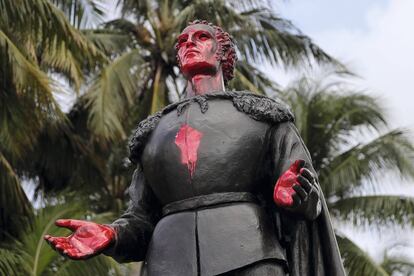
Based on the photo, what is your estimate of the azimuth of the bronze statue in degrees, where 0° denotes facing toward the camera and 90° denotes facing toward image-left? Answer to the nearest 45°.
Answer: approximately 45°

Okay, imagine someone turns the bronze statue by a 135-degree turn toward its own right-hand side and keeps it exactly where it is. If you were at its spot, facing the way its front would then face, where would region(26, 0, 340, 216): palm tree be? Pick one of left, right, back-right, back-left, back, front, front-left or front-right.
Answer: front
